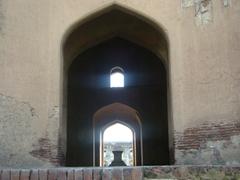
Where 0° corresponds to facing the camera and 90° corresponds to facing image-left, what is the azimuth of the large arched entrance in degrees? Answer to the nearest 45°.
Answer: approximately 0°
